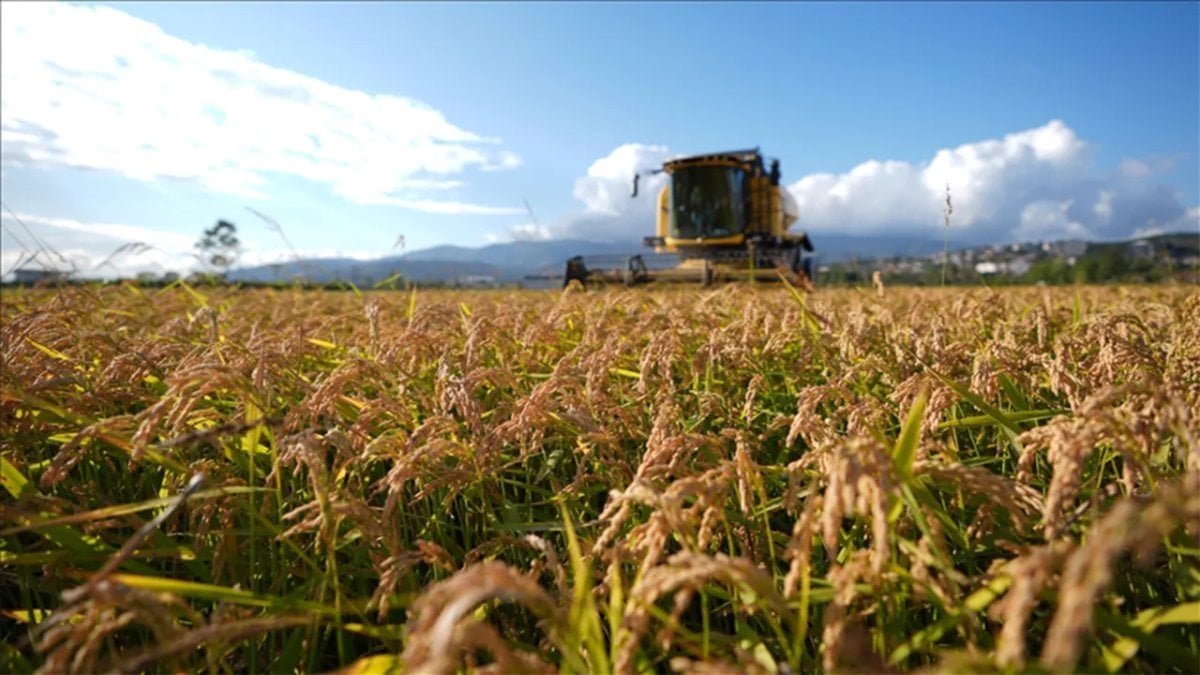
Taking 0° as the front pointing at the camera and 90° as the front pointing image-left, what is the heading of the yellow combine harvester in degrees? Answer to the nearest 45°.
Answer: approximately 45°
